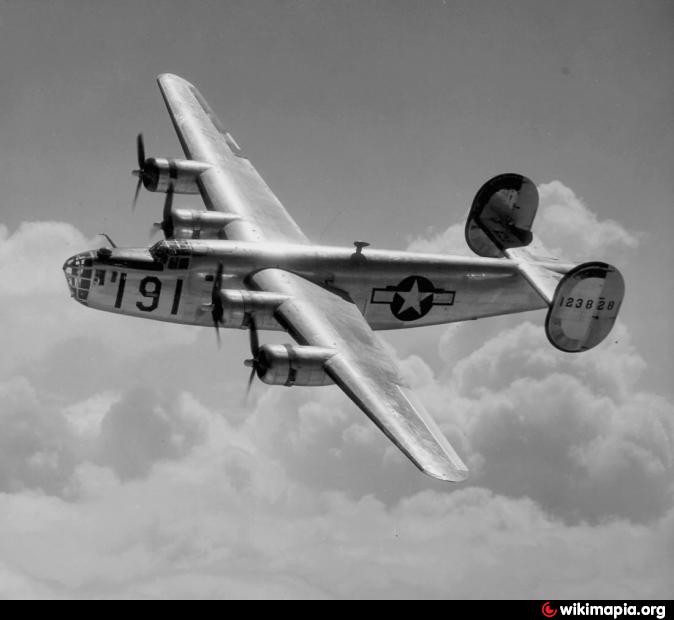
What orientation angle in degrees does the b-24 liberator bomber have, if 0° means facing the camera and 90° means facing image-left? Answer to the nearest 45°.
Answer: approximately 90°
